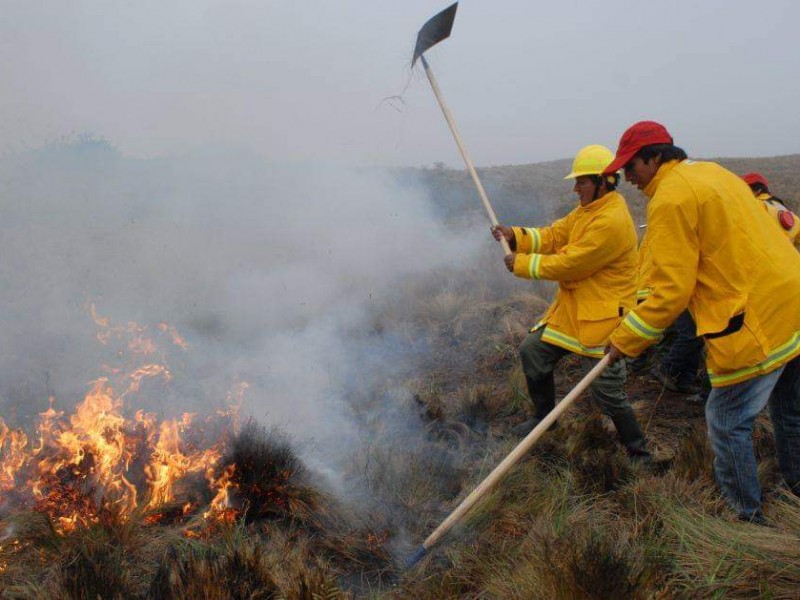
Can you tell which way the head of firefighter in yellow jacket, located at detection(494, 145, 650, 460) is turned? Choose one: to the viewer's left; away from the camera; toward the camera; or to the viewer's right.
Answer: to the viewer's left

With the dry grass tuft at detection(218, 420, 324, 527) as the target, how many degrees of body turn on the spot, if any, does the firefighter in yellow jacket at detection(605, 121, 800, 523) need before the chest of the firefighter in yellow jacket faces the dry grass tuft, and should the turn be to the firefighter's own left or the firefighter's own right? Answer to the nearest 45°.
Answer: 0° — they already face it

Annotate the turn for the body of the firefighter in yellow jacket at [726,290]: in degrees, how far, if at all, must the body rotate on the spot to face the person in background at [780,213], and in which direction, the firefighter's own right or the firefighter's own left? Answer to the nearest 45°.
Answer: approximately 90° to the firefighter's own right

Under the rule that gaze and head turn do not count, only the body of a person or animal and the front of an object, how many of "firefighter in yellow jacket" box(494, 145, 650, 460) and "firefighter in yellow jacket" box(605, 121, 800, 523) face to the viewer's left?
2

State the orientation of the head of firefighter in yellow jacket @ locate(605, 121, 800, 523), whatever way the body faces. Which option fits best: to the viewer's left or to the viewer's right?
to the viewer's left

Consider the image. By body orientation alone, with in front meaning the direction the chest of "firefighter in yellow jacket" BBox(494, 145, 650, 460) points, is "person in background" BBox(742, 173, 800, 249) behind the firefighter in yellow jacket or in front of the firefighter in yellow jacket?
behind

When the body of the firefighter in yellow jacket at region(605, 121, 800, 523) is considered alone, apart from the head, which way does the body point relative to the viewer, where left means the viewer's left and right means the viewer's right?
facing to the left of the viewer

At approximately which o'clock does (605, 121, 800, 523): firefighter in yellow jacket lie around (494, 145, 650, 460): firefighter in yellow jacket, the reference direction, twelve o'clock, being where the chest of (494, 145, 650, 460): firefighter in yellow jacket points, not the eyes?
(605, 121, 800, 523): firefighter in yellow jacket is roughly at 8 o'clock from (494, 145, 650, 460): firefighter in yellow jacket.

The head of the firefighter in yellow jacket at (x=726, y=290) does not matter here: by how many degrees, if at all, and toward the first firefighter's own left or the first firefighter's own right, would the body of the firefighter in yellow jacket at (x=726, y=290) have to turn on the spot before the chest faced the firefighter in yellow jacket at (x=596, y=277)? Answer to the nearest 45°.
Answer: approximately 45° to the first firefighter's own right

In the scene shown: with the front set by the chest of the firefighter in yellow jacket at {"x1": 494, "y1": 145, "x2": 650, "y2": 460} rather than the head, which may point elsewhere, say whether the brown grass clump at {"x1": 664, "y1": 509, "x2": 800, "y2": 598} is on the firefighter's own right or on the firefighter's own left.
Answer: on the firefighter's own left

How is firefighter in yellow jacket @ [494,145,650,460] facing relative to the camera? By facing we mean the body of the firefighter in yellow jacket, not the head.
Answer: to the viewer's left
